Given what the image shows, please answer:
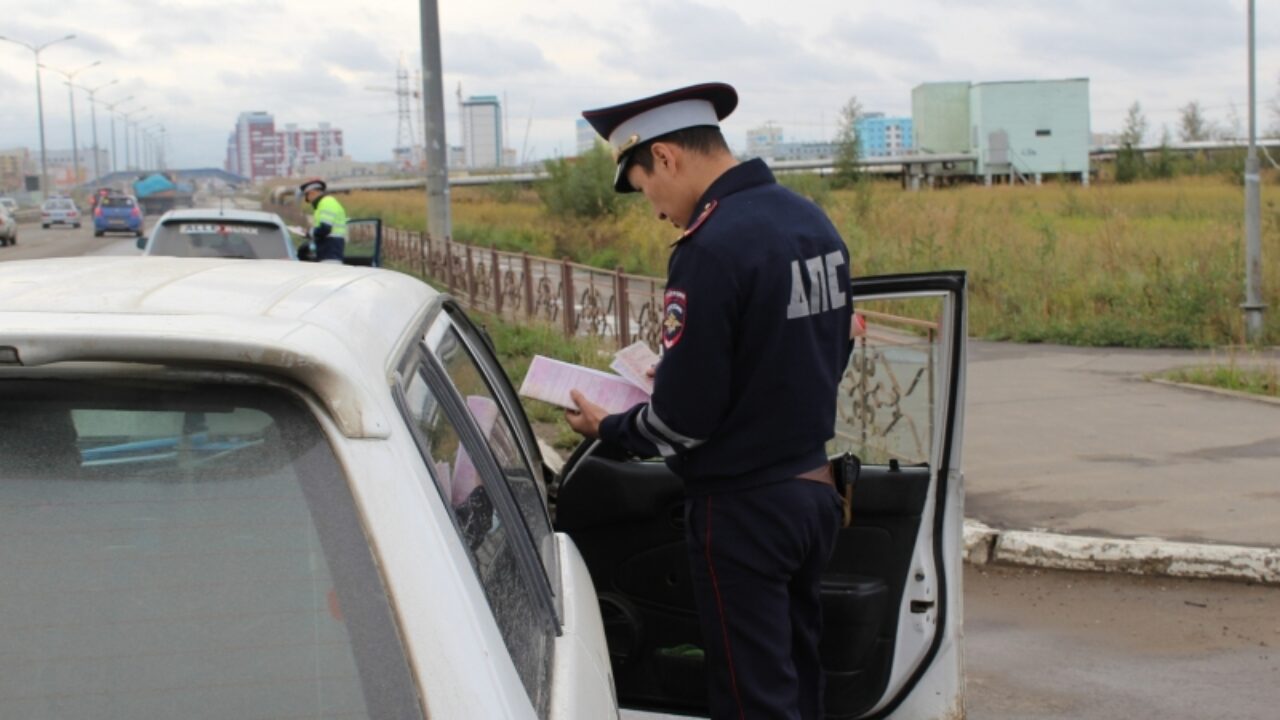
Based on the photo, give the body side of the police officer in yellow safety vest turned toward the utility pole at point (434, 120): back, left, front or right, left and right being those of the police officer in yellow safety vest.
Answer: back

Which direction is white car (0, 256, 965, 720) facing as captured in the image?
away from the camera

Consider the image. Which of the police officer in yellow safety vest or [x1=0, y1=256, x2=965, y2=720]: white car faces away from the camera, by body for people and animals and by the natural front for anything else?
the white car

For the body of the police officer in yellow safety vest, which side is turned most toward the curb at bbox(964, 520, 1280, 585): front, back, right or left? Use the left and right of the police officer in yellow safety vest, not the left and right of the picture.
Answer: left

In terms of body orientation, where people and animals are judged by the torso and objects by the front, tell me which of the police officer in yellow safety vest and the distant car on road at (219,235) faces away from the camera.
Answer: the distant car on road

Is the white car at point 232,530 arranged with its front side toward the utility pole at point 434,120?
yes

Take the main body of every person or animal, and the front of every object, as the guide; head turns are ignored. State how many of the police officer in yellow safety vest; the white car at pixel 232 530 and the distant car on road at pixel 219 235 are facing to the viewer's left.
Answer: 1

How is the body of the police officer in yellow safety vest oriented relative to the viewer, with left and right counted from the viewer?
facing to the left of the viewer

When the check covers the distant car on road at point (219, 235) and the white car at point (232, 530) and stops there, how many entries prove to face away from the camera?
2

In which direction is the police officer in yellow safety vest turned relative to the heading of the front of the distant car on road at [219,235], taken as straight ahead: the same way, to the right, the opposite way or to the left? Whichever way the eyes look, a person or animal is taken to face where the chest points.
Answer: to the left

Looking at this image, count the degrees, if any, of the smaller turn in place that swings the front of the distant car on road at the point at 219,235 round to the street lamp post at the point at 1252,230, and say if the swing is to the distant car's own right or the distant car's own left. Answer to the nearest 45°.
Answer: approximately 90° to the distant car's own right

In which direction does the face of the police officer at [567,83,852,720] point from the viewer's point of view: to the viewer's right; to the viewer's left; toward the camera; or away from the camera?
to the viewer's left

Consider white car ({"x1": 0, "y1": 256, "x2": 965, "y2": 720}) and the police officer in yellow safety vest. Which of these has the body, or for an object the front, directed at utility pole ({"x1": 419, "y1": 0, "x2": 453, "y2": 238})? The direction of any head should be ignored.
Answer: the white car

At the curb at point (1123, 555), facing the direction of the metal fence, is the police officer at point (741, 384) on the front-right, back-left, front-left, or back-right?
back-left

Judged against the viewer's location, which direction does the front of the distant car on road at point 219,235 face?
facing away from the viewer

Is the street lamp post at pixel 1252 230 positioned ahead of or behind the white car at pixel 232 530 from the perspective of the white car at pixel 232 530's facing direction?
ahead

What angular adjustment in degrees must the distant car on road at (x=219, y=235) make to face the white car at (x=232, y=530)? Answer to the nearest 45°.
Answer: approximately 180°

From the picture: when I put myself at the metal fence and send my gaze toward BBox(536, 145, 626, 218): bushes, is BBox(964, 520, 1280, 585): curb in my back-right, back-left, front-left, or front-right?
back-right
